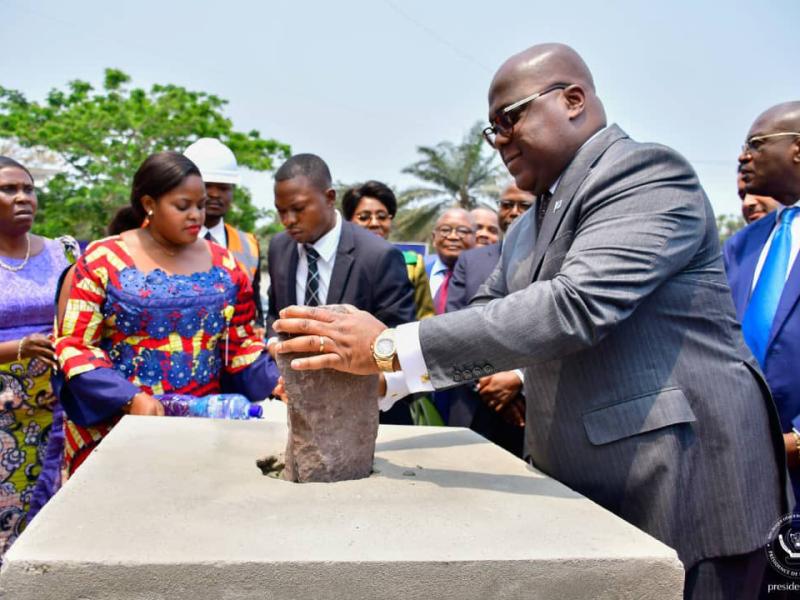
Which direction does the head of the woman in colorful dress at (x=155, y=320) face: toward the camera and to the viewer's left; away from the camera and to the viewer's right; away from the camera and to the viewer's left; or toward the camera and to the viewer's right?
toward the camera and to the viewer's right

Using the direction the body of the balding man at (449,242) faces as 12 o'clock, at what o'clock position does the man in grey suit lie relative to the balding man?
The man in grey suit is roughly at 12 o'clock from the balding man.

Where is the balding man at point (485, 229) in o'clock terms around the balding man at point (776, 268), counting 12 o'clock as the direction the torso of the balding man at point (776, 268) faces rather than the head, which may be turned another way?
the balding man at point (485, 229) is roughly at 3 o'clock from the balding man at point (776, 268).

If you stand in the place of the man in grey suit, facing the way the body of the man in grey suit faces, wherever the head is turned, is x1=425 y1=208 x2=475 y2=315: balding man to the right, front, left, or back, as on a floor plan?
right

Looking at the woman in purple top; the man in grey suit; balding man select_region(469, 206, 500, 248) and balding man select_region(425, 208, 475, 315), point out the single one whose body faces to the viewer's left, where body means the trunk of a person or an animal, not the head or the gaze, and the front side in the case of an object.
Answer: the man in grey suit

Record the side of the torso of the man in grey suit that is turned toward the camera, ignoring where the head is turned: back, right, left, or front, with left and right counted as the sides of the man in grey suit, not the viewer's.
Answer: left

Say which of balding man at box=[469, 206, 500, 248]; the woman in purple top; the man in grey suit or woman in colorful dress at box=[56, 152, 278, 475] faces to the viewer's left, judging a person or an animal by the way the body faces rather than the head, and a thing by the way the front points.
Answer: the man in grey suit

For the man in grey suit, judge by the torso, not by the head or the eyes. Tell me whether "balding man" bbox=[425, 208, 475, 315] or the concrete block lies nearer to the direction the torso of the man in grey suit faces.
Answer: the concrete block

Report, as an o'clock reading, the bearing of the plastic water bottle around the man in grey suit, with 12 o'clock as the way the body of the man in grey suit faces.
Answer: The plastic water bottle is roughly at 1 o'clock from the man in grey suit.

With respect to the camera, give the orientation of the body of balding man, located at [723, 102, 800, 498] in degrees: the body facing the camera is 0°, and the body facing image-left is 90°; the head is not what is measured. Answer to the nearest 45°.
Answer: approximately 45°
